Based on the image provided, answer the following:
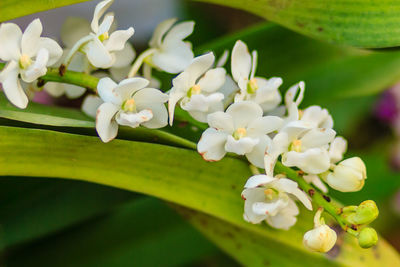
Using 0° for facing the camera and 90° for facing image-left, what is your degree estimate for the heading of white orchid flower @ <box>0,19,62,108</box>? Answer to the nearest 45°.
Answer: approximately 0°
